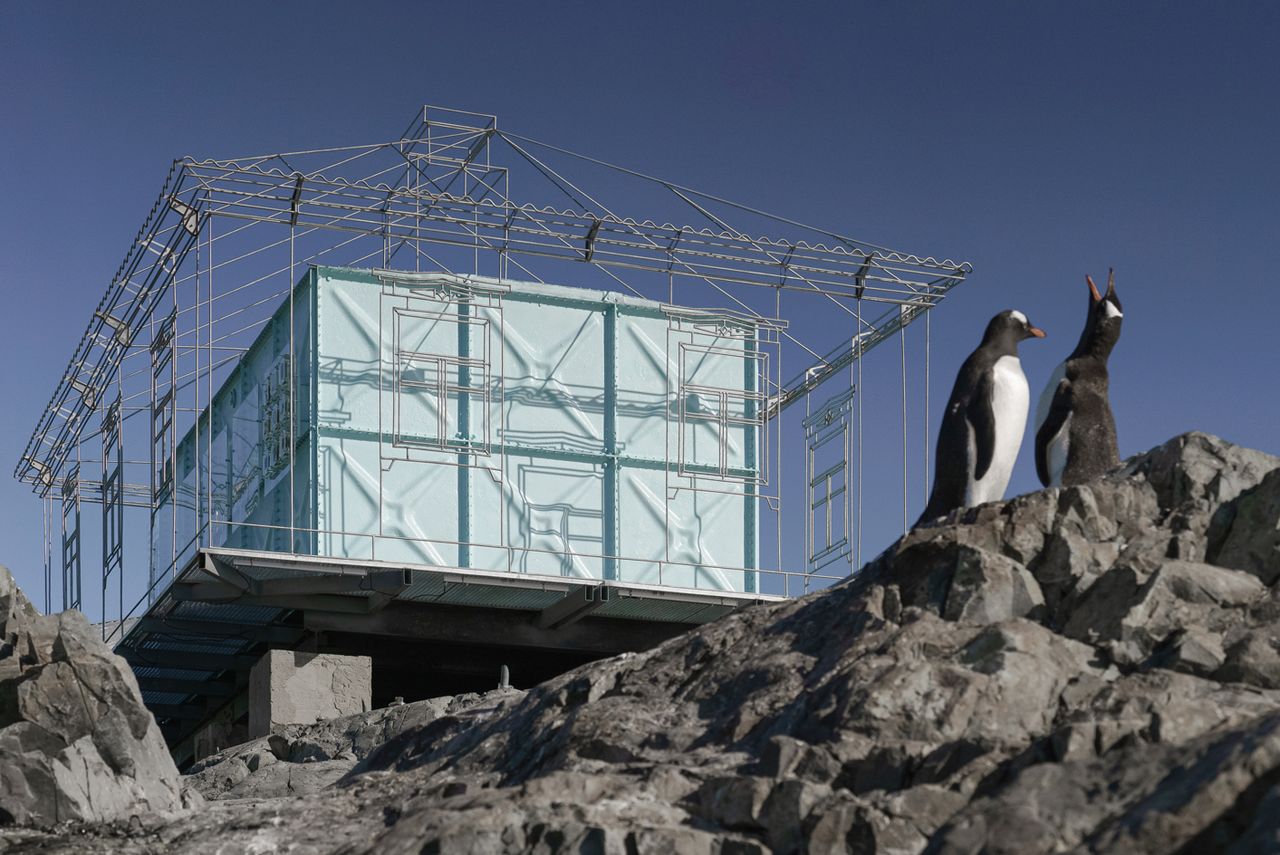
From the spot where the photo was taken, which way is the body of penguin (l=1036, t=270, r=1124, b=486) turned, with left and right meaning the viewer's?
facing away from the viewer and to the left of the viewer

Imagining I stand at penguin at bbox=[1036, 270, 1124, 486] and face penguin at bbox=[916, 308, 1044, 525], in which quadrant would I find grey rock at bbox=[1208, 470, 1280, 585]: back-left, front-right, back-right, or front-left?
back-left

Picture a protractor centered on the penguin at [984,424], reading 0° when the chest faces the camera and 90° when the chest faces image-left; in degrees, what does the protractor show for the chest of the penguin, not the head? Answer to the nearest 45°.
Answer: approximately 270°

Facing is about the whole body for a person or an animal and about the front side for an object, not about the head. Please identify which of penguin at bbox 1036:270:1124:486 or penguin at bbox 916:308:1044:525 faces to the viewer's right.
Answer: penguin at bbox 916:308:1044:525

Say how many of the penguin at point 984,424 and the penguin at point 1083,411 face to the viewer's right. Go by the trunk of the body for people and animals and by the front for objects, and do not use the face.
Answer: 1
